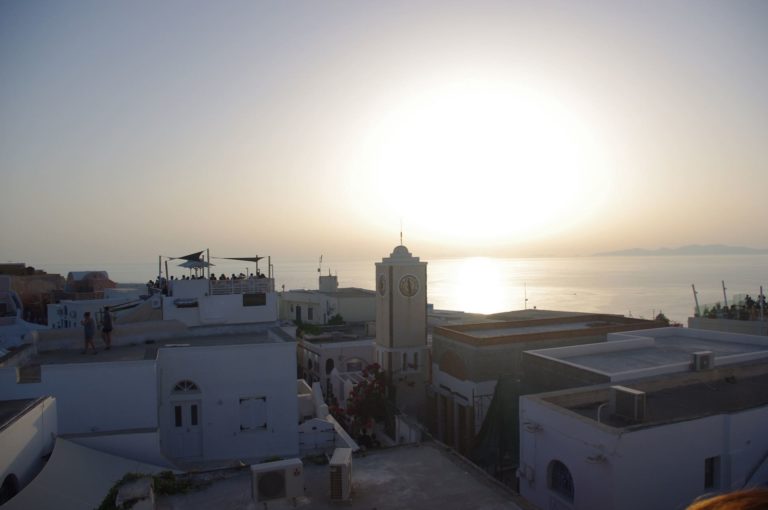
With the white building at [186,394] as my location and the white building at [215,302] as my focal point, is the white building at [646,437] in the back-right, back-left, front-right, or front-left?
back-right

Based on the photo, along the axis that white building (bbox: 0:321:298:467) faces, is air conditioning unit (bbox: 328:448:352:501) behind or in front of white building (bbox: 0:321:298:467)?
in front

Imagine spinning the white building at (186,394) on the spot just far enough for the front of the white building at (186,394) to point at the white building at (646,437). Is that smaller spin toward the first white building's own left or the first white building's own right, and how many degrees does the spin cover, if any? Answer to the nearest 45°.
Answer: approximately 45° to the first white building's own left

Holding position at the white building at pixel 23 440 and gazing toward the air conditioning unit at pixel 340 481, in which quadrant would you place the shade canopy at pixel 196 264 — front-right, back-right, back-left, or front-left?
back-left

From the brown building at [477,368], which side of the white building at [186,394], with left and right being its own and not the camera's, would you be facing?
left

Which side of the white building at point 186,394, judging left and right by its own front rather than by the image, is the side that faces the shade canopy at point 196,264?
back

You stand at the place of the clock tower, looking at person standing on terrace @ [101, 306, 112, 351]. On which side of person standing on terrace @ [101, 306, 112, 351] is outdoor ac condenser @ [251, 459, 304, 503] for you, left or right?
left

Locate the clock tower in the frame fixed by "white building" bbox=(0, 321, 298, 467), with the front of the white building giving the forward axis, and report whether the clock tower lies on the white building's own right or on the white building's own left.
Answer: on the white building's own left

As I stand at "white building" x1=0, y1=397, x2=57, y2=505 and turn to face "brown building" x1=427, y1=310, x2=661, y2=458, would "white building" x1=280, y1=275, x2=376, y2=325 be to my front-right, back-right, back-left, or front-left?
front-left

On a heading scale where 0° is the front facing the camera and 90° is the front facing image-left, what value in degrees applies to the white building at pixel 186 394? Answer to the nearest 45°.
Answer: approximately 0°

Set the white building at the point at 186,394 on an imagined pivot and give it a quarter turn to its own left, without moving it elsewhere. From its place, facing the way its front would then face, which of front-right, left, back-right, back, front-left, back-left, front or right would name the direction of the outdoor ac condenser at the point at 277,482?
right

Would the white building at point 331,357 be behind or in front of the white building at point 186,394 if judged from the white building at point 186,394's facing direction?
behind

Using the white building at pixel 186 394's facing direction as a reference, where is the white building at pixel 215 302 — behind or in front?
behind

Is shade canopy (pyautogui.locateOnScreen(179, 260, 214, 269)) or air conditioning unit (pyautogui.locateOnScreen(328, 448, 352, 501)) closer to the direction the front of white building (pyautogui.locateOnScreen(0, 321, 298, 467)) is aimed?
the air conditioning unit
